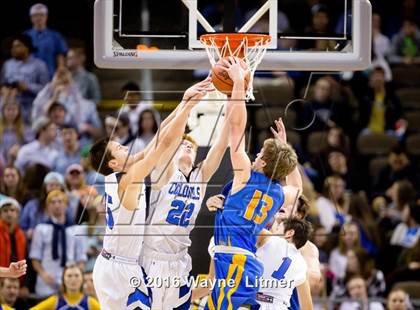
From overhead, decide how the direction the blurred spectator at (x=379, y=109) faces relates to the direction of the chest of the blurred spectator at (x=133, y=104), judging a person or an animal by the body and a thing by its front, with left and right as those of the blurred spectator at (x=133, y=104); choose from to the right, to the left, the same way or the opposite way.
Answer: the same way

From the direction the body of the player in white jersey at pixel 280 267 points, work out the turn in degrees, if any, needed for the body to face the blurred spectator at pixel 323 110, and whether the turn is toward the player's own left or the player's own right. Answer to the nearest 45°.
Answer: approximately 45° to the player's own right

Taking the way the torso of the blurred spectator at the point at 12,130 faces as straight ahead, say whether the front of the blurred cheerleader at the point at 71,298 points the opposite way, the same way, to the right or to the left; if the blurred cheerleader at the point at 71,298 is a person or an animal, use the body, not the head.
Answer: the same way

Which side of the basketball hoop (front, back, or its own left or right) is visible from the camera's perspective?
front

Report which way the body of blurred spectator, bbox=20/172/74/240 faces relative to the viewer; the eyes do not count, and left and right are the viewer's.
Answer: facing the viewer and to the right of the viewer

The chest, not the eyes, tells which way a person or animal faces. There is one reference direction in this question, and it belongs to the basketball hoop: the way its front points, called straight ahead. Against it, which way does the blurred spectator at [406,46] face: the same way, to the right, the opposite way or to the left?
the same way

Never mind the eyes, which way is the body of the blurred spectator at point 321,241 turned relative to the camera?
toward the camera

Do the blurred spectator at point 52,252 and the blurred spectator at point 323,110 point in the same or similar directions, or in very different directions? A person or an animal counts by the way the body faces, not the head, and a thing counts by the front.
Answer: same or similar directions

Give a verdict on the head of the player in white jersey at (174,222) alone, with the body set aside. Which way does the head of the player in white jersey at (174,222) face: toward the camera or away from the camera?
toward the camera

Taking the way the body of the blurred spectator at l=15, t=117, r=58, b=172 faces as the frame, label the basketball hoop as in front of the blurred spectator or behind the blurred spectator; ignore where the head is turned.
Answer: in front

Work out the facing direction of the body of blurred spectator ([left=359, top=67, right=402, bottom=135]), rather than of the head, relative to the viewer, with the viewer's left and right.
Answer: facing the viewer

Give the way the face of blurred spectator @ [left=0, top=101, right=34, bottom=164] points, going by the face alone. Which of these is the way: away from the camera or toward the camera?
toward the camera

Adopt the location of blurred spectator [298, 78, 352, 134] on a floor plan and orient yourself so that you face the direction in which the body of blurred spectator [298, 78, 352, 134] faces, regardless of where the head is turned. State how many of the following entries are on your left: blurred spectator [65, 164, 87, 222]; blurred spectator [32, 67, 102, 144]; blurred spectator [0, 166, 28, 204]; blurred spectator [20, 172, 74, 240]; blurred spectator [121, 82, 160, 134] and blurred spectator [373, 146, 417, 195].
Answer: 1

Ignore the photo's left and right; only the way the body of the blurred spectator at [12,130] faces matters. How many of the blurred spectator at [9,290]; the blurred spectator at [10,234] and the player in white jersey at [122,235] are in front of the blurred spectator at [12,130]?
3

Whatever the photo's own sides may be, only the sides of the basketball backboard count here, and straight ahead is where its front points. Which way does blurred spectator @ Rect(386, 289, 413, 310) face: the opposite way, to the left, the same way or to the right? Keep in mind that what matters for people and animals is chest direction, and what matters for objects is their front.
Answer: the same way

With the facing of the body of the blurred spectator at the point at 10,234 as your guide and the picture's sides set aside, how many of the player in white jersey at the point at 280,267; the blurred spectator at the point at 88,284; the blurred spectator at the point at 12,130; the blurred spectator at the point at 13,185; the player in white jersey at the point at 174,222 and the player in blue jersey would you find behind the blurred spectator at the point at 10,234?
2

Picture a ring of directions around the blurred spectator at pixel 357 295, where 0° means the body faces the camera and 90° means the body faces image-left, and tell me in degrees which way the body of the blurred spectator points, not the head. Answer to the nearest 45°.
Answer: approximately 0°
